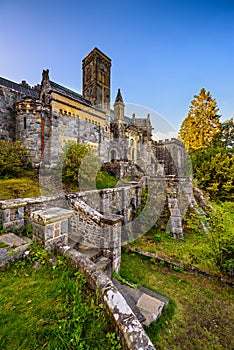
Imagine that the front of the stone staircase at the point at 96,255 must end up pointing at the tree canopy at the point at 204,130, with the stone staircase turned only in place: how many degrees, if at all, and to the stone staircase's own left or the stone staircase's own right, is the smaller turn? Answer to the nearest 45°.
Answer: approximately 90° to the stone staircase's own left

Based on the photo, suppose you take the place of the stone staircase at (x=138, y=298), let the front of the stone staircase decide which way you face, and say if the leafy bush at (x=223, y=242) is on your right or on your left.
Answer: on your left

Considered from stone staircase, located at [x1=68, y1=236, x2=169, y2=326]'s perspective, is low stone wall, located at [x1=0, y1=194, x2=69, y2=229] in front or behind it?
behind

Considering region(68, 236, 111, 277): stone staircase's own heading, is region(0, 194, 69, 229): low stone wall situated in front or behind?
behind

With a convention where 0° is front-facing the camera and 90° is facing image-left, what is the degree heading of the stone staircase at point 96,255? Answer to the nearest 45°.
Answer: approximately 315°

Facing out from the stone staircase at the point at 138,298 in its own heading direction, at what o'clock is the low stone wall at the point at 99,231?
The low stone wall is roughly at 6 o'clock from the stone staircase.

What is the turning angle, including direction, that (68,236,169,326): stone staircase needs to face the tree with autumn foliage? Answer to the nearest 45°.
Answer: approximately 90° to its left
